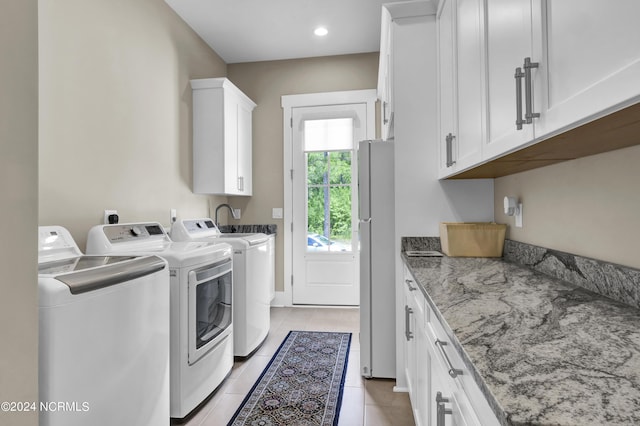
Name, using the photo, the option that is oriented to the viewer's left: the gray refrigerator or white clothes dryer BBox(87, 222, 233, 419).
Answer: the gray refrigerator

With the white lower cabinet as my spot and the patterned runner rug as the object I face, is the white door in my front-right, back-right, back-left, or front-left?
front-right

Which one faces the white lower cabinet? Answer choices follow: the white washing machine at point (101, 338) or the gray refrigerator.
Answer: the white washing machine

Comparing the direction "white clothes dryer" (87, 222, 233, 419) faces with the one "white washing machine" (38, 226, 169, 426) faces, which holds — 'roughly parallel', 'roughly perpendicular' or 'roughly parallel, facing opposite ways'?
roughly parallel

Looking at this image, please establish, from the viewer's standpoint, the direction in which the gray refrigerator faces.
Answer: facing to the left of the viewer

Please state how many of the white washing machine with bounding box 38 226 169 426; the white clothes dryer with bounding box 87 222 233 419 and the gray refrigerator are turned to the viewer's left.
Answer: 1

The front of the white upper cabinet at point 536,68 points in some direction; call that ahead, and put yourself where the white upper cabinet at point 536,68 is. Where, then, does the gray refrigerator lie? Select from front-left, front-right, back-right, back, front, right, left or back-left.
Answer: right

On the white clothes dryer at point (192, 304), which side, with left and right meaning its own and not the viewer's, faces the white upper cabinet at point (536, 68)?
front

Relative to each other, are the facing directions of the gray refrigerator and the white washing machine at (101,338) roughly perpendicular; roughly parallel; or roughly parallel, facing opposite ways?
roughly parallel, facing opposite ways

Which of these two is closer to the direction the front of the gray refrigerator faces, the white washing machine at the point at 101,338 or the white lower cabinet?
the white washing machine

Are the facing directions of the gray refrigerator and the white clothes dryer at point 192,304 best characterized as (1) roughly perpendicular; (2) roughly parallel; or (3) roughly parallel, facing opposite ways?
roughly parallel, facing opposite ways

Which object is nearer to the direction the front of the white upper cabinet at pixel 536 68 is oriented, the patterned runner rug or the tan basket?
the patterned runner rug

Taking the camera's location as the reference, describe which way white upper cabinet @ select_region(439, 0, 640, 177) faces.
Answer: facing the viewer and to the left of the viewer

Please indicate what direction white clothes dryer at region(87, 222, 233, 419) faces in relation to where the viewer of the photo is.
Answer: facing the viewer and to the right of the viewer

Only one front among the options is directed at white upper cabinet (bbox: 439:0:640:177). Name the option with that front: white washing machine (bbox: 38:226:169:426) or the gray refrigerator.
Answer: the white washing machine

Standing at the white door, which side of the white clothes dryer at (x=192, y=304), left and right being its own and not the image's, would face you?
left

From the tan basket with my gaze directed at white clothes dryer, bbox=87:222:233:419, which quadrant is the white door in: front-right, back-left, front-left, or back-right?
front-right
